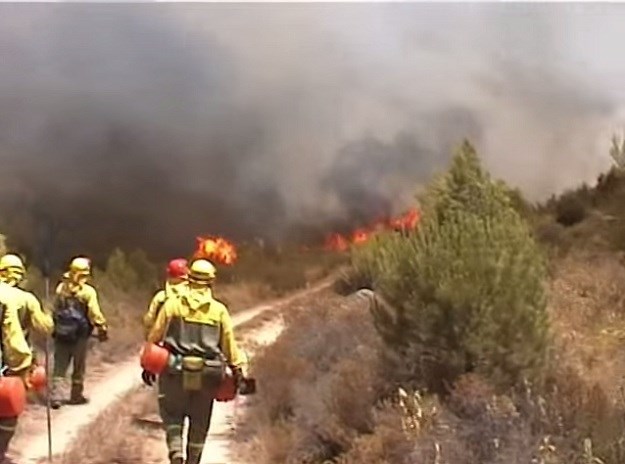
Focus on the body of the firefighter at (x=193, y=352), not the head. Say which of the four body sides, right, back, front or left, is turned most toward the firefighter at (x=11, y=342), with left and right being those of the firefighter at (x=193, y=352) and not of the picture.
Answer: left

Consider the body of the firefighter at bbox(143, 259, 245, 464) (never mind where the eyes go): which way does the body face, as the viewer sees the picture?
away from the camera

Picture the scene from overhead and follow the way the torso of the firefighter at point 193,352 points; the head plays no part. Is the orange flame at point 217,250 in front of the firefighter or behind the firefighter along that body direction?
in front

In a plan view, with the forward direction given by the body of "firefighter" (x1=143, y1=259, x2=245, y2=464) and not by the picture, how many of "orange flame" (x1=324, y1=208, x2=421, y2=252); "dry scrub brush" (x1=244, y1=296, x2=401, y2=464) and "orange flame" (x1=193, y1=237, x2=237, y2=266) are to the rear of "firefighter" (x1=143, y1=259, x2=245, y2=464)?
0

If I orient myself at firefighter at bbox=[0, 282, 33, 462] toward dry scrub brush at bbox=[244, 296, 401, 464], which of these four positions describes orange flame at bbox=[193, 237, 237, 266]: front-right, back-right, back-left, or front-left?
front-left

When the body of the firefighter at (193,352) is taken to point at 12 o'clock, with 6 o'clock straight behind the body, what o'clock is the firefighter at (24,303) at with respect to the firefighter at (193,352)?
the firefighter at (24,303) is roughly at 9 o'clock from the firefighter at (193,352).

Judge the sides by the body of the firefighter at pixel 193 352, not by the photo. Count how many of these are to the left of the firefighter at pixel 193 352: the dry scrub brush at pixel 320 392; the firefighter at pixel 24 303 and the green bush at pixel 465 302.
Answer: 1

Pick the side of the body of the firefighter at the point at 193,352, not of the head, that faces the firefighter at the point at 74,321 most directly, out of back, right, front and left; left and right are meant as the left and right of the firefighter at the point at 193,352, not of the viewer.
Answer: front

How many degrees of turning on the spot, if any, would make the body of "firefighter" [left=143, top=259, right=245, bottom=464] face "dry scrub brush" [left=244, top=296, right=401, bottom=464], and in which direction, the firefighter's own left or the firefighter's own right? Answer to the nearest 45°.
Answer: approximately 45° to the firefighter's own right

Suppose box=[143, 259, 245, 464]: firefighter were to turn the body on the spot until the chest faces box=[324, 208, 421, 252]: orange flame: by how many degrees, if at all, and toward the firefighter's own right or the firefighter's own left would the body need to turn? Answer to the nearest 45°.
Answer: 0° — they already face it

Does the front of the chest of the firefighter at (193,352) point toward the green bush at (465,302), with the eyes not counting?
no
